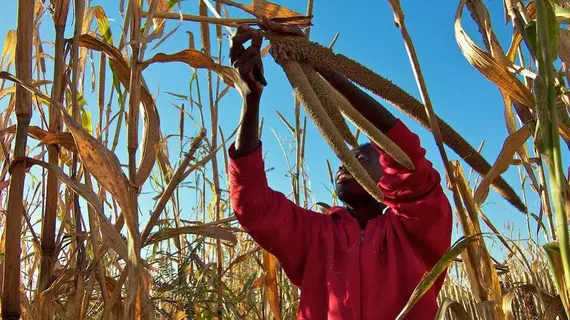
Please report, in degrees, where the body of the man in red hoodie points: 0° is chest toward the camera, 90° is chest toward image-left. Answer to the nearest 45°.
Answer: approximately 0°
